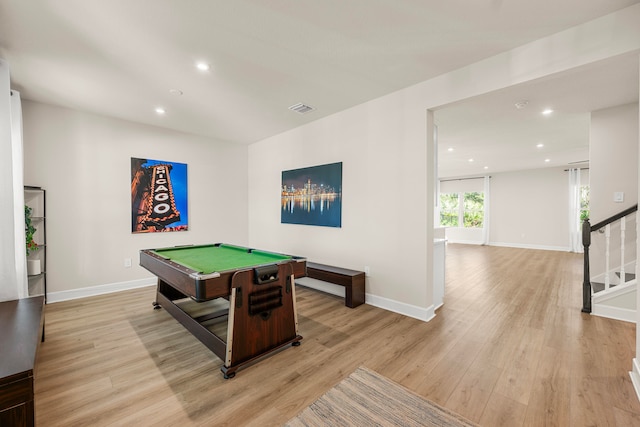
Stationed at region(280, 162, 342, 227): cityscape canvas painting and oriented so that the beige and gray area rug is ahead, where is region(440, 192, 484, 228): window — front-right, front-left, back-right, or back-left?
back-left

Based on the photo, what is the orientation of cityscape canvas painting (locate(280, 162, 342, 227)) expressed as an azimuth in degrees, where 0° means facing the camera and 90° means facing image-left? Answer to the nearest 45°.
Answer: approximately 45°

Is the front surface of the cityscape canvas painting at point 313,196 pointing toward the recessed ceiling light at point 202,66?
yes

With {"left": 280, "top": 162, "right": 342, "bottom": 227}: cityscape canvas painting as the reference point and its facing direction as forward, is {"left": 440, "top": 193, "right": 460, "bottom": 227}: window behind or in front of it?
behind

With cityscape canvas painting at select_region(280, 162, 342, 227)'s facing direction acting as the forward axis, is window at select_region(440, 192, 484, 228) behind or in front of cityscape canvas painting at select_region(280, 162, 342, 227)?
behind

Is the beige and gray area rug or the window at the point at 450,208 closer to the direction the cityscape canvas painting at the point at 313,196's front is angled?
the beige and gray area rug

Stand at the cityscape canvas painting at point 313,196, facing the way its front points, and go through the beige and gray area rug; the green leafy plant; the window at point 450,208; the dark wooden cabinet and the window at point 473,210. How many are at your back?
2

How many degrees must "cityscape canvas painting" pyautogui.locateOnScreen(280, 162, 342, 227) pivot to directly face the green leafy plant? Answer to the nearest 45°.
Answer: approximately 45° to its right
